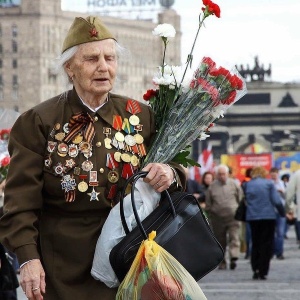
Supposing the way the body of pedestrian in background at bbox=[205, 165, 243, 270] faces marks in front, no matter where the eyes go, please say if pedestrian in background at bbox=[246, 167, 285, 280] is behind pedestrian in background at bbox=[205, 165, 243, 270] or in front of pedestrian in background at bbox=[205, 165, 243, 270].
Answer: in front

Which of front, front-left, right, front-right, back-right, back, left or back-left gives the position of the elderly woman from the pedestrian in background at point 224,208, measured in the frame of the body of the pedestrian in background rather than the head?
front

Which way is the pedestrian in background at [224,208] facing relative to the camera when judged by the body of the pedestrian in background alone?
toward the camera

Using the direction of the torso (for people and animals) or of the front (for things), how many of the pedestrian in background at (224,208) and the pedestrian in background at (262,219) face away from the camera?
1

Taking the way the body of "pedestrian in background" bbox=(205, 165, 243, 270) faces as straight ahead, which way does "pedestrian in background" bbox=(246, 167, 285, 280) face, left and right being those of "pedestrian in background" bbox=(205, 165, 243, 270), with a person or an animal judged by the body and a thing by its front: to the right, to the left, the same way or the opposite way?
the opposite way

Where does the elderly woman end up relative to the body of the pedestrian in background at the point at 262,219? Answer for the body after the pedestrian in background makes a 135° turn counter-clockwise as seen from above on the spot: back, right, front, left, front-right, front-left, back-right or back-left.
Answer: front-left

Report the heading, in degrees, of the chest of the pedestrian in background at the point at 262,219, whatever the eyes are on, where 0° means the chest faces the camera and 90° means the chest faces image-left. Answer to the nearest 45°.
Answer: approximately 180°

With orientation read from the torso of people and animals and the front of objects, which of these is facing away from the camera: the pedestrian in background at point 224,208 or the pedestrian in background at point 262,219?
the pedestrian in background at point 262,219
